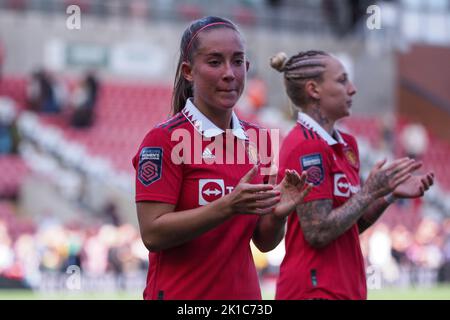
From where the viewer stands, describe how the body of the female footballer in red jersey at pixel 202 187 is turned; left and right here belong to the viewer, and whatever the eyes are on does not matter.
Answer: facing the viewer and to the right of the viewer

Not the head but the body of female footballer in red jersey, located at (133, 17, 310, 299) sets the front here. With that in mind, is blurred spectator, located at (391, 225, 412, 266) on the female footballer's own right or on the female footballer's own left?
on the female footballer's own left

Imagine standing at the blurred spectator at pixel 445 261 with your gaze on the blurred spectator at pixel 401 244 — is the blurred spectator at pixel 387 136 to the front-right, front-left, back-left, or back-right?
front-right

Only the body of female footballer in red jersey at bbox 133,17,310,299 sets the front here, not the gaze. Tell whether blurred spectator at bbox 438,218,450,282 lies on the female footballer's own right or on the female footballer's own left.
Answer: on the female footballer's own left

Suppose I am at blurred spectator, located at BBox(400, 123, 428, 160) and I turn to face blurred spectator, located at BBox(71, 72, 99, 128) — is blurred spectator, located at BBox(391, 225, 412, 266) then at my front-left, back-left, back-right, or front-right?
front-left

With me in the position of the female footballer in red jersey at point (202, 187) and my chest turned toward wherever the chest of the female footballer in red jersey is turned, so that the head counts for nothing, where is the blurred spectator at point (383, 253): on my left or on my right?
on my left

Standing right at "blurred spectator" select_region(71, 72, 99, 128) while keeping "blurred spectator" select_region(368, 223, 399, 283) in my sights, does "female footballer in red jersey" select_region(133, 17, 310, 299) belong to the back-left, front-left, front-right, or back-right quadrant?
front-right

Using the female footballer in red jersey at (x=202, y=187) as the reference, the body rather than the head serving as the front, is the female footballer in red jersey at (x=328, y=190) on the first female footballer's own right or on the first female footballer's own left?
on the first female footballer's own left

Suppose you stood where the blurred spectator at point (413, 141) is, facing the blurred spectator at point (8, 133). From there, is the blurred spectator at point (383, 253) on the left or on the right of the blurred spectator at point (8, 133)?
left

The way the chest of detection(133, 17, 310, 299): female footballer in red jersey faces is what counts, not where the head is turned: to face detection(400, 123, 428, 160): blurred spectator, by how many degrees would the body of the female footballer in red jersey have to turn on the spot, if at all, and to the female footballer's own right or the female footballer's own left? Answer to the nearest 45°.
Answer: approximately 135° to the female footballer's own left
